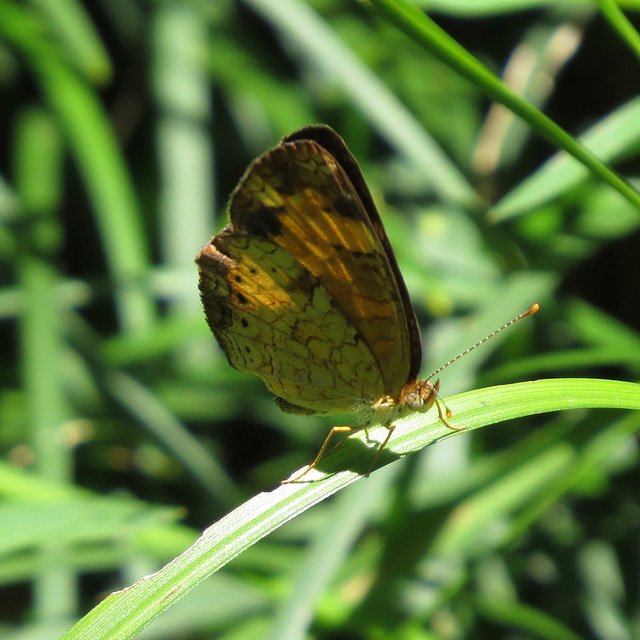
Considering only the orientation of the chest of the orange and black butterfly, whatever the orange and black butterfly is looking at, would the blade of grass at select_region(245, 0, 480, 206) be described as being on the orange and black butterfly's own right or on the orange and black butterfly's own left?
on the orange and black butterfly's own left

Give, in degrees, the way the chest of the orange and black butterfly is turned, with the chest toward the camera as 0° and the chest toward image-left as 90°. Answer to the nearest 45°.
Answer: approximately 270°
